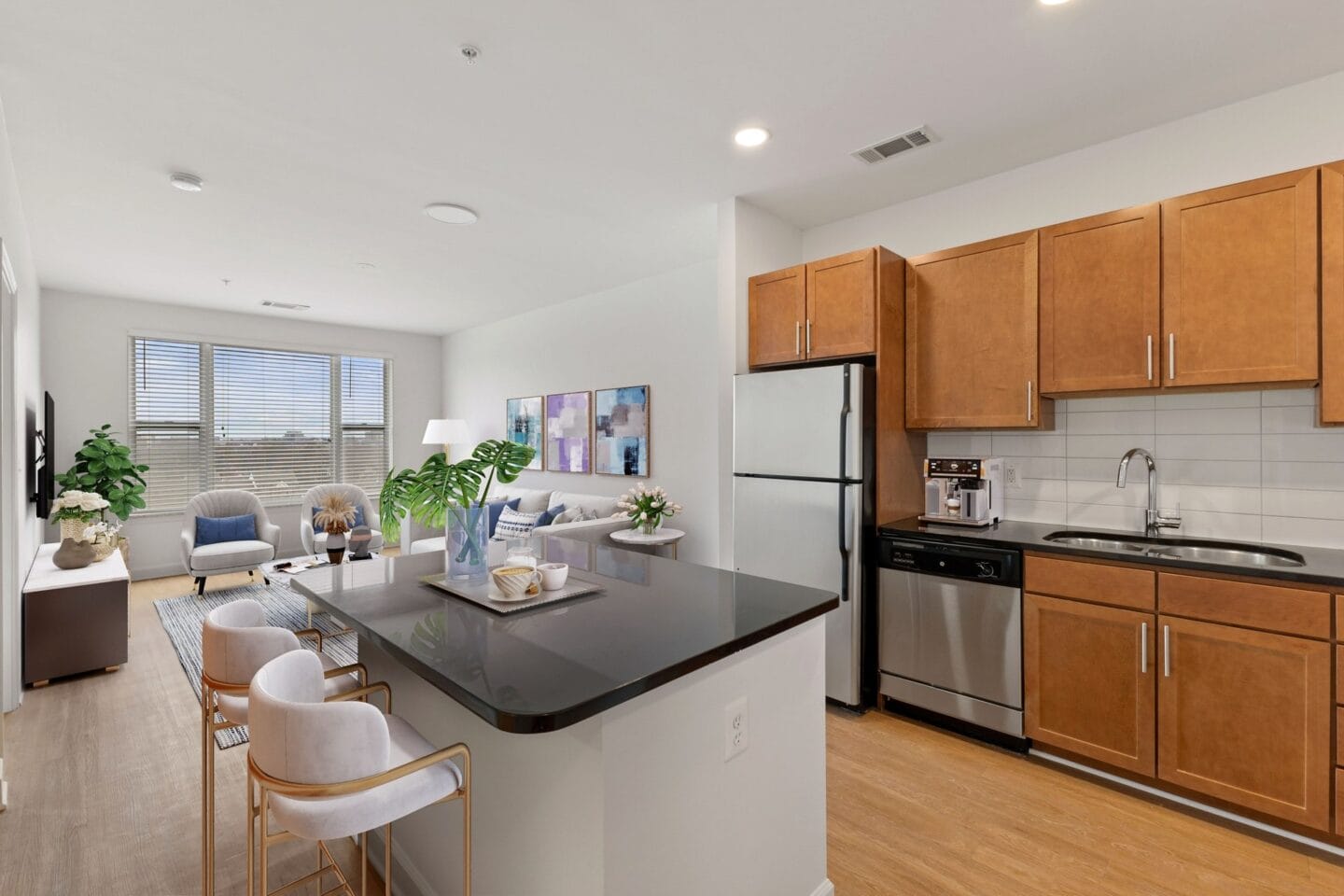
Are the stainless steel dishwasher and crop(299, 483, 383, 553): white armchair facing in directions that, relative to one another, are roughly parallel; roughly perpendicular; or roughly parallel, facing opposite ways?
roughly perpendicular

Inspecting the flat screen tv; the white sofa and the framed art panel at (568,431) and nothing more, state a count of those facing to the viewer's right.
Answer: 1

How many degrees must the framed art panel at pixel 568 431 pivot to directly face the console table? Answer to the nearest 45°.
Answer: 0° — it already faces it

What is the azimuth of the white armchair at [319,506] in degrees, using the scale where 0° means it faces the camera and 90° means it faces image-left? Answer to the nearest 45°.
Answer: approximately 0°

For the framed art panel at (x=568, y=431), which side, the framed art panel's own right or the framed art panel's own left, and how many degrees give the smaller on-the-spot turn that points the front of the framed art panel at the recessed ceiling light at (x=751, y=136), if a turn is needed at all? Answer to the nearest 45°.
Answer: approximately 45° to the framed art panel's own left

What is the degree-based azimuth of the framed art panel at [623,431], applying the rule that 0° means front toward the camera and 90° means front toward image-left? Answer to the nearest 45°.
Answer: approximately 45°

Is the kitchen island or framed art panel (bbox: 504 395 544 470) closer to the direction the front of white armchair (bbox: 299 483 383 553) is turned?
the kitchen island

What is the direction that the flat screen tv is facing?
to the viewer's right

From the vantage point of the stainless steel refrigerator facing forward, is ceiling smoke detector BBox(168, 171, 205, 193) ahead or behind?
ahead

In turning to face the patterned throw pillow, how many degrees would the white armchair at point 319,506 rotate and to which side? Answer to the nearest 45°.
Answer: approximately 45° to its left

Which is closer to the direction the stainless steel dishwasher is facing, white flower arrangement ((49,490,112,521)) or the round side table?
the white flower arrangement

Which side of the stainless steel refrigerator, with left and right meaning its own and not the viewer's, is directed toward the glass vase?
front

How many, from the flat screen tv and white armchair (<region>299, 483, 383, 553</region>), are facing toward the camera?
1

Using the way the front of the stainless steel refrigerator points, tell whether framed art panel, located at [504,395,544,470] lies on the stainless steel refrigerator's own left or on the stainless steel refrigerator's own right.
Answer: on the stainless steel refrigerator's own right

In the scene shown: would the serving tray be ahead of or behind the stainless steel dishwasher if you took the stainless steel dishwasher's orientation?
ahead
